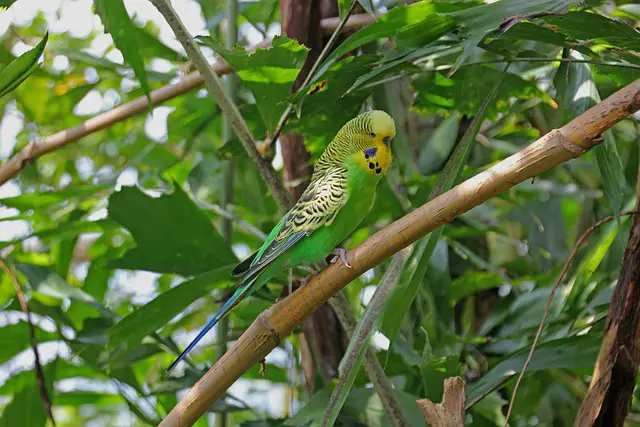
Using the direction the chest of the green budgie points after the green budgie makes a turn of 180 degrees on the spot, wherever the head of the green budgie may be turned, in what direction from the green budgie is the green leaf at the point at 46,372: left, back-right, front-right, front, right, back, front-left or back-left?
front-right

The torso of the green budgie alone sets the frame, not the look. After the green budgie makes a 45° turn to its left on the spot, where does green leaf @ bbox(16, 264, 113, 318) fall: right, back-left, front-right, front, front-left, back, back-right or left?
left

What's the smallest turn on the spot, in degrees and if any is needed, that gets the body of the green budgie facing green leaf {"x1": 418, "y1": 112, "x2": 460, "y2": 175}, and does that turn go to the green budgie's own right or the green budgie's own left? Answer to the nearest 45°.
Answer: approximately 45° to the green budgie's own left

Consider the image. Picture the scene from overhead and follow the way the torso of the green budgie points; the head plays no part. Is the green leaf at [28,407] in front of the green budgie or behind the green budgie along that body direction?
behind

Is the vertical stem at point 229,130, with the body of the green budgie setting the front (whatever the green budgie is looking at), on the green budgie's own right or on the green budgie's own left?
on the green budgie's own left

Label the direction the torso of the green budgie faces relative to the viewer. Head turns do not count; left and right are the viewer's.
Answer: facing to the right of the viewer
